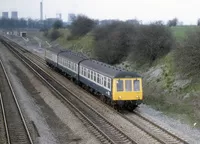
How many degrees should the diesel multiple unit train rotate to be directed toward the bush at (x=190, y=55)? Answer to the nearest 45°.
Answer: approximately 90° to its left

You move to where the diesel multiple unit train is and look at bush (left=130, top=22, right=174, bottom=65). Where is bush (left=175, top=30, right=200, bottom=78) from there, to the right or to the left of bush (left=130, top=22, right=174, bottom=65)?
right

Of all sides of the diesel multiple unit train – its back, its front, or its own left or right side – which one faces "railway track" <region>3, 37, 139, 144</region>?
right

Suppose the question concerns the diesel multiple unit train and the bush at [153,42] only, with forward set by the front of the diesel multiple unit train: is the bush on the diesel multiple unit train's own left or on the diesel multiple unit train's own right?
on the diesel multiple unit train's own left

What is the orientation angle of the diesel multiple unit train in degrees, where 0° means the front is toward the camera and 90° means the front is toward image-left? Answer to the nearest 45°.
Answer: approximately 315°
